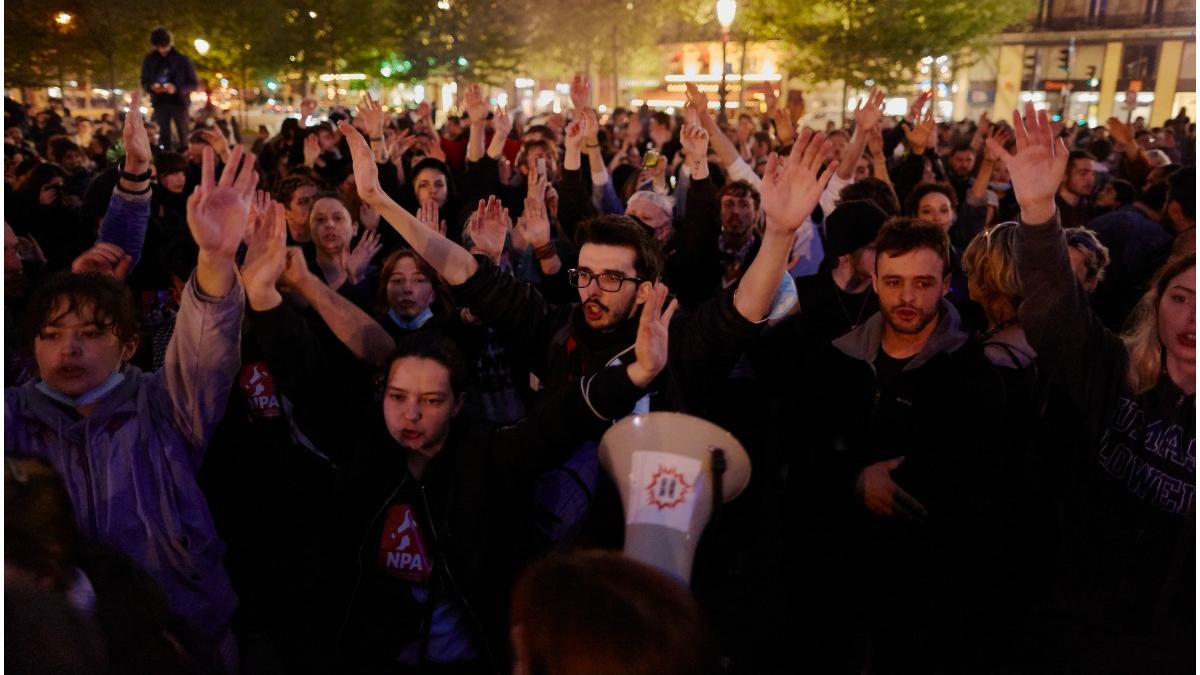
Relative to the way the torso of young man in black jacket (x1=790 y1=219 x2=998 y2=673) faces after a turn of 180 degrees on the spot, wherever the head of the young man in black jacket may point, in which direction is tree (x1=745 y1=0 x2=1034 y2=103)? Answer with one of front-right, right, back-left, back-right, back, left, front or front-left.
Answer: front

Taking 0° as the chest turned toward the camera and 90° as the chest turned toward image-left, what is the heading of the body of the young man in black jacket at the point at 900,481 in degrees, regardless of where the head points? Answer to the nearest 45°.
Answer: approximately 0°

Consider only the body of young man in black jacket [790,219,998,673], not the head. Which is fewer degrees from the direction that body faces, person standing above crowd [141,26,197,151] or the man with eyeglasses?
the man with eyeglasses

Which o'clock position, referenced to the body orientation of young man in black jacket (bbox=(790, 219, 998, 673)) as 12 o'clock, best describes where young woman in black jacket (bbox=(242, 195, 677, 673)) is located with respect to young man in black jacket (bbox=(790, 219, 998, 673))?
young woman in black jacket (bbox=(242, 195, 677, 673)) is roughly at 2 o'clock from young man in black jacket (bbox=(790, 219, 998, 673)).

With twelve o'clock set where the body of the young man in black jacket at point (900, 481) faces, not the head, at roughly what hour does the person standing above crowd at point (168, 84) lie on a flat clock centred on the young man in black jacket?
The person standing above crowd is roughly at 4 o'clock from the young man in black jacket.
